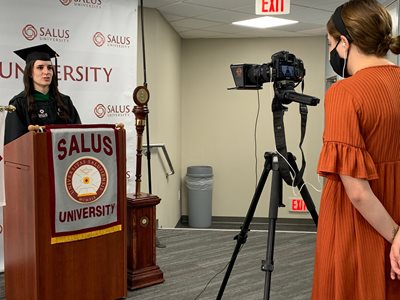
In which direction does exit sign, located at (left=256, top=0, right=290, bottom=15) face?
toward the camera

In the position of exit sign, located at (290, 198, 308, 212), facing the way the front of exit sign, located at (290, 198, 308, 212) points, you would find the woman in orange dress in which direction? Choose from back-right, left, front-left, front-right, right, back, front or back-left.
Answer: front

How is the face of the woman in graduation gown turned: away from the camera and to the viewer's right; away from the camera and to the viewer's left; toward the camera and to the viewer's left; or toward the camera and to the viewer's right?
toward the camera and to the viewer's right

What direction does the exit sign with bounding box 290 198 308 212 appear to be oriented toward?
toward the camera

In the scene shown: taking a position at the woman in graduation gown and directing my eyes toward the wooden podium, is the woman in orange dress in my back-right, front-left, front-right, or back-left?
front-left

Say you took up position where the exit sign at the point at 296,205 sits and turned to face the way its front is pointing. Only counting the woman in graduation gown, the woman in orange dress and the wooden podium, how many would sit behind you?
0

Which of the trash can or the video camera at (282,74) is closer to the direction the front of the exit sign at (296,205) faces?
the video camera

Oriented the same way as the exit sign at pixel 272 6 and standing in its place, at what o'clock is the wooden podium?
The wooden podium is roughly at 1 o'clock from the exit sign.

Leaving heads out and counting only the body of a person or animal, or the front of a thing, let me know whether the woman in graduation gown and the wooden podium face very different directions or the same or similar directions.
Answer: same or similar directions

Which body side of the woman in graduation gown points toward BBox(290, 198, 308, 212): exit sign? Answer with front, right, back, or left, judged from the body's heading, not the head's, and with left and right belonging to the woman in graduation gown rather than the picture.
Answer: left

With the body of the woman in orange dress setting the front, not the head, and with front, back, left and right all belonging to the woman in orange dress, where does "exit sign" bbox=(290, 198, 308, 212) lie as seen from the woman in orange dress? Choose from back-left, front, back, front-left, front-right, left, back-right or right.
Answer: front-right

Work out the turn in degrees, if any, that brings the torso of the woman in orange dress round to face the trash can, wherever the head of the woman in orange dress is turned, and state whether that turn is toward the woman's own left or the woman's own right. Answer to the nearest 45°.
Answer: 0° — they already face it

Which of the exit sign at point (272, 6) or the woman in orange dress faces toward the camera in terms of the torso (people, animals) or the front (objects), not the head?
the exit sign

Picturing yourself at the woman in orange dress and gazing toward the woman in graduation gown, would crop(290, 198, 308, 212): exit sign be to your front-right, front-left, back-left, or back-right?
front-right

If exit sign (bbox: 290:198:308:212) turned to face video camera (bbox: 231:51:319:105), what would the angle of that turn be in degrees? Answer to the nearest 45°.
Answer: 0° — it already faces it

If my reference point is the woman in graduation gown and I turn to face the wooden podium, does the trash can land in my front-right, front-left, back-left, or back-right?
back-left

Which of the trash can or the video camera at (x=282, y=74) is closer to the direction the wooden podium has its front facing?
the video camera

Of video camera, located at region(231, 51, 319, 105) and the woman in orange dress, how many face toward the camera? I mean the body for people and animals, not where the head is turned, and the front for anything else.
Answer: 0

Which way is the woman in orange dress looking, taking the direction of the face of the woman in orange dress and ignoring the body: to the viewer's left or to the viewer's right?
to the viewer's left
